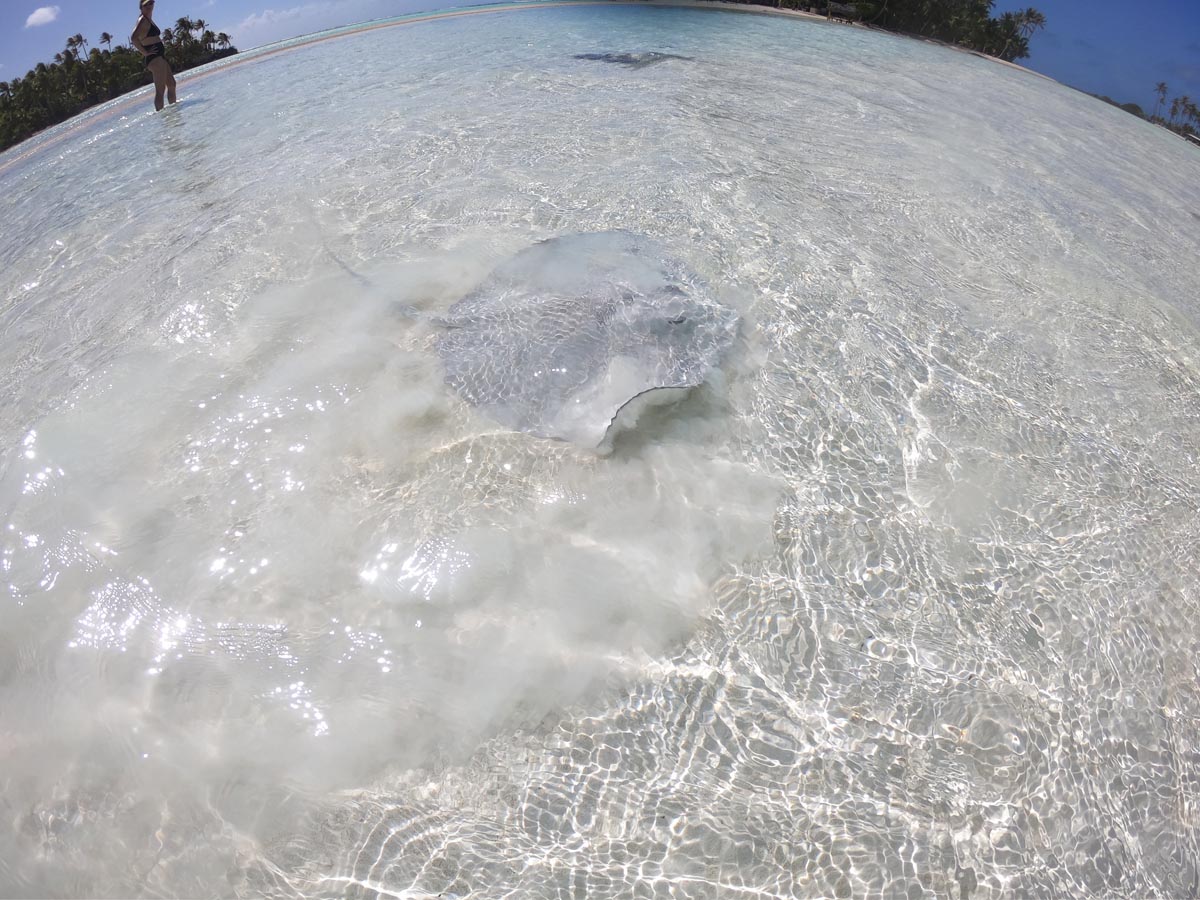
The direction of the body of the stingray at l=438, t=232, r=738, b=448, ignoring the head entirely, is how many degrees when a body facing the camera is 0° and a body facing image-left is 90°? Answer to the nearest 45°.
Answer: approximately 270°

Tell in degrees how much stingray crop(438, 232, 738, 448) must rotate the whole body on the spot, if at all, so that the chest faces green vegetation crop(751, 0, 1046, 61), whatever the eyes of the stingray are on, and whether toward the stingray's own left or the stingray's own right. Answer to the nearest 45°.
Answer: approximately 45° to the stingray's own left

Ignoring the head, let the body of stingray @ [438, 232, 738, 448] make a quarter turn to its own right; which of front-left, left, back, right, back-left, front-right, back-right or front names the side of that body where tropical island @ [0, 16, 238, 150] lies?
back-right

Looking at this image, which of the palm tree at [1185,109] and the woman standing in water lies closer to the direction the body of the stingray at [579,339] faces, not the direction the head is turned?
the palm tree

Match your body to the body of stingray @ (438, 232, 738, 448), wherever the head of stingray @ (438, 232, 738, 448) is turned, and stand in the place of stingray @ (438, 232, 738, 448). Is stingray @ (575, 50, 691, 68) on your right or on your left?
on your left

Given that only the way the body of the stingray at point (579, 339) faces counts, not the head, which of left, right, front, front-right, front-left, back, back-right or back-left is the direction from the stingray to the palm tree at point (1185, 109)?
front-left

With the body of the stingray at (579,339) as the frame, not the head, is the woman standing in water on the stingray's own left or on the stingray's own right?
on the stingray's own left

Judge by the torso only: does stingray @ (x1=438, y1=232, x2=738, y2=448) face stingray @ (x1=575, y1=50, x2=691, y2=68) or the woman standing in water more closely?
the stingray

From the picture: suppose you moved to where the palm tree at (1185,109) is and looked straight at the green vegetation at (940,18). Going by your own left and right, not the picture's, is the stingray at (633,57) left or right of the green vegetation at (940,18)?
left
